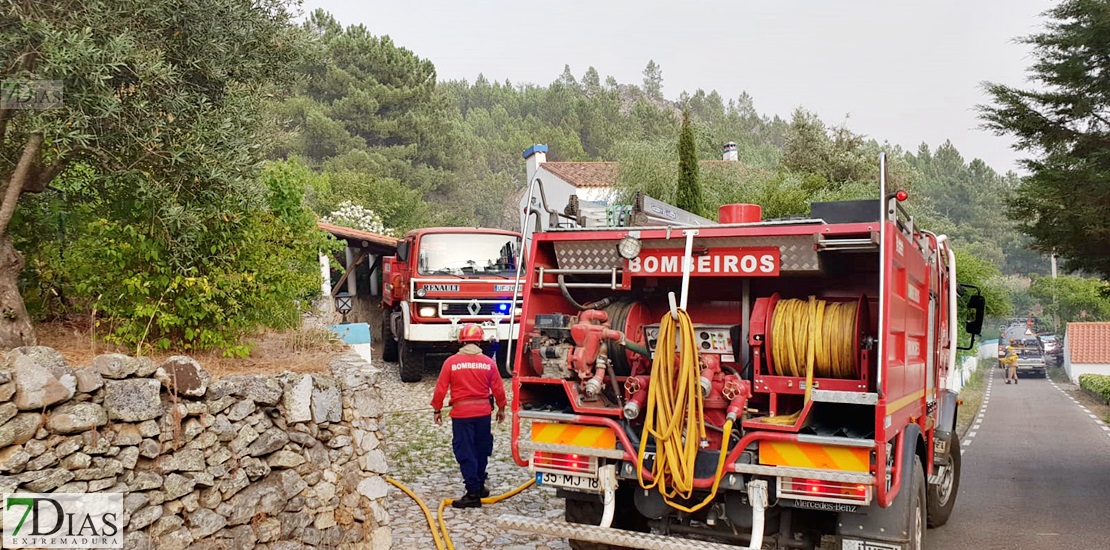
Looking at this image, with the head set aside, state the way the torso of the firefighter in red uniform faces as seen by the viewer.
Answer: away from the camera

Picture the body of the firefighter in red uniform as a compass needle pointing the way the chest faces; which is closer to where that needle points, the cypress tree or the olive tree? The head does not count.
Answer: the cypress tree

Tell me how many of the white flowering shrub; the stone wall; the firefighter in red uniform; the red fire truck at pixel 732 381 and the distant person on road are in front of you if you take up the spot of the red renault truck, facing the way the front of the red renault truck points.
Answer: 3

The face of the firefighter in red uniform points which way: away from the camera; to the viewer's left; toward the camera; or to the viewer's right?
away from the camera

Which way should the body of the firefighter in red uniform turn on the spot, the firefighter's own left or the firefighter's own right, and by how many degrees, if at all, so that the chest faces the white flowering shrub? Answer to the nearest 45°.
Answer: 0° — they already face it

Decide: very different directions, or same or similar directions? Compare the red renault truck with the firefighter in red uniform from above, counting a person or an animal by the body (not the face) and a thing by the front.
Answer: very different directions

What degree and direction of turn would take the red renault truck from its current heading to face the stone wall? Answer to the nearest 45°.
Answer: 0° — it already faces it

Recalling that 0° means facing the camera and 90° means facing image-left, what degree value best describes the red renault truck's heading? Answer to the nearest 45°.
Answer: approximately 0°

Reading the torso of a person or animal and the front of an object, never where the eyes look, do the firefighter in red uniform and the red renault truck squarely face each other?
yes

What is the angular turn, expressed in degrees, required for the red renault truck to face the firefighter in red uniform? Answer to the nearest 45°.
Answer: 0° — it already faces them

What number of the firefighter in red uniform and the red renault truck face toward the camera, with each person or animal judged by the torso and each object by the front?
1
